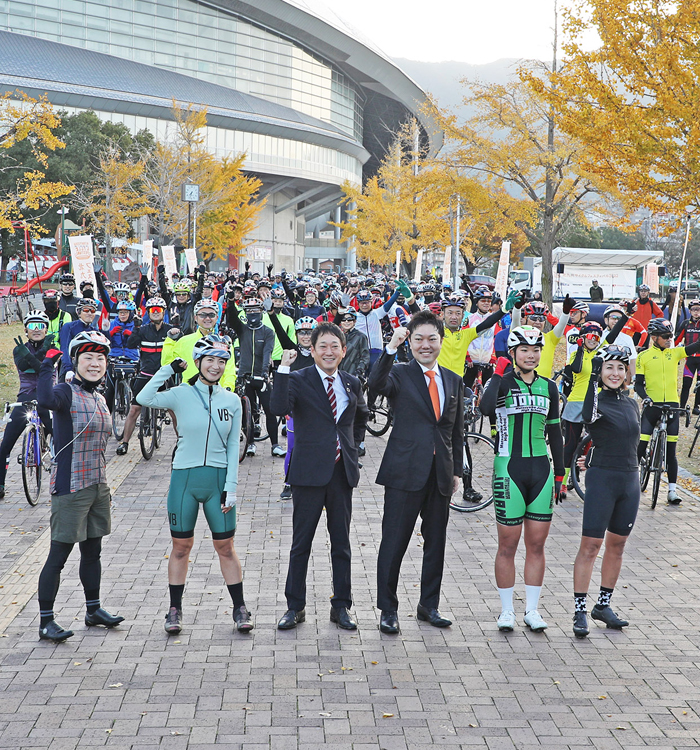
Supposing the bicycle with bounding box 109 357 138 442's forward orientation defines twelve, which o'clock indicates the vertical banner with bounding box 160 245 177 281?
The vertical banner is roughly at 6 o'clock from the bicycle.

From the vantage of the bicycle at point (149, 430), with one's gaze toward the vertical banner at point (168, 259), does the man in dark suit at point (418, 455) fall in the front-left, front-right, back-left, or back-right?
back-right

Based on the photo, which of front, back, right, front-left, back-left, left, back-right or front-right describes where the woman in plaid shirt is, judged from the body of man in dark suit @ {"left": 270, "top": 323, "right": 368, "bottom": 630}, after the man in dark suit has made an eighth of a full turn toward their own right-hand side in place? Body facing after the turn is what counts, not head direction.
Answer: front-right

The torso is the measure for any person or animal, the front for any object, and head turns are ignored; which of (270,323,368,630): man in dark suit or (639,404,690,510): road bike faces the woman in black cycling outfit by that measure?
the road bike

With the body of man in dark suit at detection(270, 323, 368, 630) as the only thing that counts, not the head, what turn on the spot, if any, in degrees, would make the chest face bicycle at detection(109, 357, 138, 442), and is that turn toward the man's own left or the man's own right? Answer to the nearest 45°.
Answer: approximately 135° to the man's own right

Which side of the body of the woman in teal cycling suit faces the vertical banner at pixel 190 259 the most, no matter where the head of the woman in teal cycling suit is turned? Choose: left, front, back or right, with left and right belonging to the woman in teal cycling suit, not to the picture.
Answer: back

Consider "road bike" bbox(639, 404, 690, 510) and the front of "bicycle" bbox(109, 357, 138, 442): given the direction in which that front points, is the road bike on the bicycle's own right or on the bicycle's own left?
on the bicycle's own left

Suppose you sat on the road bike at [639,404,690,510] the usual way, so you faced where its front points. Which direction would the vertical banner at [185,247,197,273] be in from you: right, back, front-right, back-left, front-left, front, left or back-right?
back-right

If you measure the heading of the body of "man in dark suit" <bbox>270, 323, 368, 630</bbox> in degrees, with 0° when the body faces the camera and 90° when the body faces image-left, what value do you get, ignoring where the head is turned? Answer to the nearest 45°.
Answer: approximately 0°

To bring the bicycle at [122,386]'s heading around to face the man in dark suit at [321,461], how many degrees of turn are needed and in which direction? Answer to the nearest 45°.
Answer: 0° — it already faces them

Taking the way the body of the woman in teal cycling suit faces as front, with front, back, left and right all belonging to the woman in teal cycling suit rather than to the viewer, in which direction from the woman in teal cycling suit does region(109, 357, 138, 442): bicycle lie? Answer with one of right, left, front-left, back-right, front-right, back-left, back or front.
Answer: back

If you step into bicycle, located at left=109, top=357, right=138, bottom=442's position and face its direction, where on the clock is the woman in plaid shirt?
The woman in plaid shirt is roughly at 12 o'clock from the bicycle.

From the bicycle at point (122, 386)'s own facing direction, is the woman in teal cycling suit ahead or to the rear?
ahead
